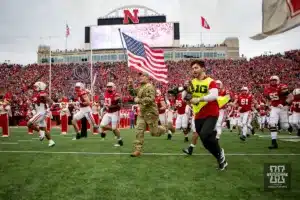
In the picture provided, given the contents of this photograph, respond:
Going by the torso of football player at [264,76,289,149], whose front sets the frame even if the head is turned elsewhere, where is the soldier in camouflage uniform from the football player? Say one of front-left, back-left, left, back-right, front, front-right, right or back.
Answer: front-right

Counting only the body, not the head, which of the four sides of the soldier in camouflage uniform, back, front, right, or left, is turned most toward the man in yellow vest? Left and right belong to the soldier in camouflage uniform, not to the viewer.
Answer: left

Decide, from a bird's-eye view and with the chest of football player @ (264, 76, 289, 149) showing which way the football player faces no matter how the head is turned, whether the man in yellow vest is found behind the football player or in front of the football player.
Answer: in front

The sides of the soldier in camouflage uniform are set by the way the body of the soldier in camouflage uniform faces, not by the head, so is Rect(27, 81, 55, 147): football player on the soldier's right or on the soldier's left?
on the soldier's right

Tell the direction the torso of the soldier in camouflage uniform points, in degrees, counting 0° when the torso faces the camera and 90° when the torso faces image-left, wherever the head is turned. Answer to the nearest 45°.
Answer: approximately 45°

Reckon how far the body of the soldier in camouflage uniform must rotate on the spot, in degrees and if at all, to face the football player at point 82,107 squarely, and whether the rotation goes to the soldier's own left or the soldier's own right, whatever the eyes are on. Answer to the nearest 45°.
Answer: approximately 90° to the soldier's own right

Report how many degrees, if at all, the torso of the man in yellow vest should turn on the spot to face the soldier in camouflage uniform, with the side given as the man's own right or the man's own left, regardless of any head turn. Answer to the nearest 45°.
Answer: approximately 90° to the man's own right

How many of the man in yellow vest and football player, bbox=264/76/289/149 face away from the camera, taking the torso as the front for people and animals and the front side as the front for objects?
0

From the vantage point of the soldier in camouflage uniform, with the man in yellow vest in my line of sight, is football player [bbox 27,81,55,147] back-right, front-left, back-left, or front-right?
back-right

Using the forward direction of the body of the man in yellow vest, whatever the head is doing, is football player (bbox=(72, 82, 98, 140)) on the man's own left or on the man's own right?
on the man's own right

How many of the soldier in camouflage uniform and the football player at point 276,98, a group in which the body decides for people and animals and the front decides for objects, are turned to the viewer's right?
0
